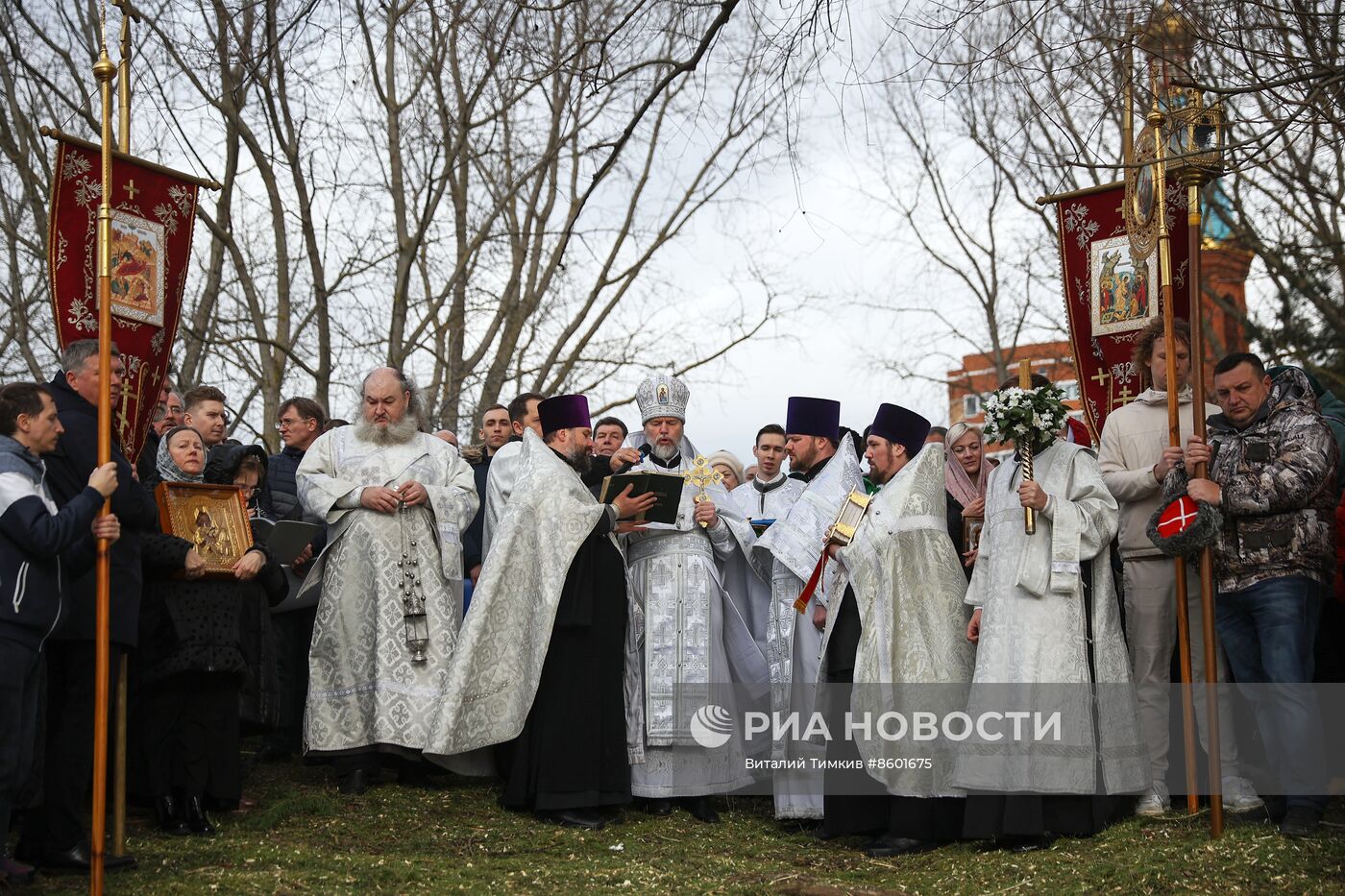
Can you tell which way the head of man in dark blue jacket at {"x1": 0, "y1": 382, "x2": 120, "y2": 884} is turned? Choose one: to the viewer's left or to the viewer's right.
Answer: to the viewer's right

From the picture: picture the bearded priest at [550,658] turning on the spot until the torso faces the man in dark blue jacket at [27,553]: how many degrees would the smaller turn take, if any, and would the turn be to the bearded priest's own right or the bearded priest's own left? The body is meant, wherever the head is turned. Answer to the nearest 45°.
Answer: approximately 135° to the bearded priest's own right

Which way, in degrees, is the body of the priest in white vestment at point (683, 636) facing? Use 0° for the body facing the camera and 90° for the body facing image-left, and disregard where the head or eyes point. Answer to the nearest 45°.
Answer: approximately 0°

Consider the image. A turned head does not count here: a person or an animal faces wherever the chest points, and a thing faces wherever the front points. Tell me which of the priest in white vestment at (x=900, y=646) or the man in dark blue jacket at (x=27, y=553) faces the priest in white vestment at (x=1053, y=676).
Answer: the man in dark blue jacket

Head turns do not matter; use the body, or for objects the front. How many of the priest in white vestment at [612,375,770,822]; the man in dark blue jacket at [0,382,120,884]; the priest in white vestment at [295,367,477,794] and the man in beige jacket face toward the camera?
3

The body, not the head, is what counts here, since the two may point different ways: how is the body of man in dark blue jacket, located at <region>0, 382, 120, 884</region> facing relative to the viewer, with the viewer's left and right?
facing to the right of the viewer

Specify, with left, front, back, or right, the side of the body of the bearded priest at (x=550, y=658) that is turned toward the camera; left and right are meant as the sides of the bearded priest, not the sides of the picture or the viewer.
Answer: right

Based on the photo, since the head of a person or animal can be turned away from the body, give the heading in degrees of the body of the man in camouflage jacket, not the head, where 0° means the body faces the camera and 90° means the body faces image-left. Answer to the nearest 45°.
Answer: approximately 45°

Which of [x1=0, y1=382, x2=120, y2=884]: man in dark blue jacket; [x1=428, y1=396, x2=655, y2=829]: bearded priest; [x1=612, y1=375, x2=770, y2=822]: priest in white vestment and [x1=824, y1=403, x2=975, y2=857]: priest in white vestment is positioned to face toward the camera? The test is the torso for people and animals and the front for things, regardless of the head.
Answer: [x1=612, y1=375, x2=770, y2=822]: priest in white vestment

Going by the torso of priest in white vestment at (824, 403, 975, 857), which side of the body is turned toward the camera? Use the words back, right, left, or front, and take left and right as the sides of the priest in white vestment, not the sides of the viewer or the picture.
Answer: left

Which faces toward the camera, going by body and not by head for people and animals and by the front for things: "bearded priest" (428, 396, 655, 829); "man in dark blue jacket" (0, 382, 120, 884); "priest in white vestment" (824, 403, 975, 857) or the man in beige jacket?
the man in beige jacket
